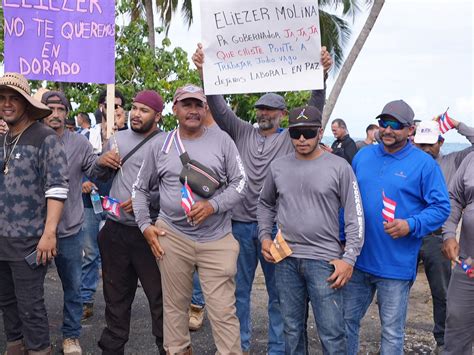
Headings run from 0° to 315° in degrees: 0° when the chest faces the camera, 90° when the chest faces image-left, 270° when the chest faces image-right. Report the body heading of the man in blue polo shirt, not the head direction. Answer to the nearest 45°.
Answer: approximately 45°

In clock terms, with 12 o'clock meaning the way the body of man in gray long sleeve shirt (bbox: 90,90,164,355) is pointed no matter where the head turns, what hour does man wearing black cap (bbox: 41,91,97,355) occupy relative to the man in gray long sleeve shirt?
The man wearing black cap is roughly at 3 o'clock from the man in gray long sleeve shirt.

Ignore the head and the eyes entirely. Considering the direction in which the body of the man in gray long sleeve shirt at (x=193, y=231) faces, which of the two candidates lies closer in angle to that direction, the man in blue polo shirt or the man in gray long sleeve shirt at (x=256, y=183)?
the man in blue polo shirt

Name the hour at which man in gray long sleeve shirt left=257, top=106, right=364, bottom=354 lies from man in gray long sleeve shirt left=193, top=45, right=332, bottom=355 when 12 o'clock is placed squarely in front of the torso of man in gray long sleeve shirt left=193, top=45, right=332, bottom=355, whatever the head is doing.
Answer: man in gray long sleeve shirt left=257, top=106, right=364, bottom=354 is roughly at 11 o'clock from man in gray long sleeve shirt left=193, top=45, right=332, bottom=355.

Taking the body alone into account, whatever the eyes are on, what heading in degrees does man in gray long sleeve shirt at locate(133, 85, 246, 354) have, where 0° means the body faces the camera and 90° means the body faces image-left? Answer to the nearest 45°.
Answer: approximately 0°

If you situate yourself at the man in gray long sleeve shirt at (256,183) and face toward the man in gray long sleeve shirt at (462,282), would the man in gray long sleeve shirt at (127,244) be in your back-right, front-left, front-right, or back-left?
back-right

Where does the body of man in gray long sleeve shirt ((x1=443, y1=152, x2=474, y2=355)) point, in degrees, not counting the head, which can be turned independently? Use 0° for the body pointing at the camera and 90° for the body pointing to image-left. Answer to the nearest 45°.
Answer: approximately 0°
